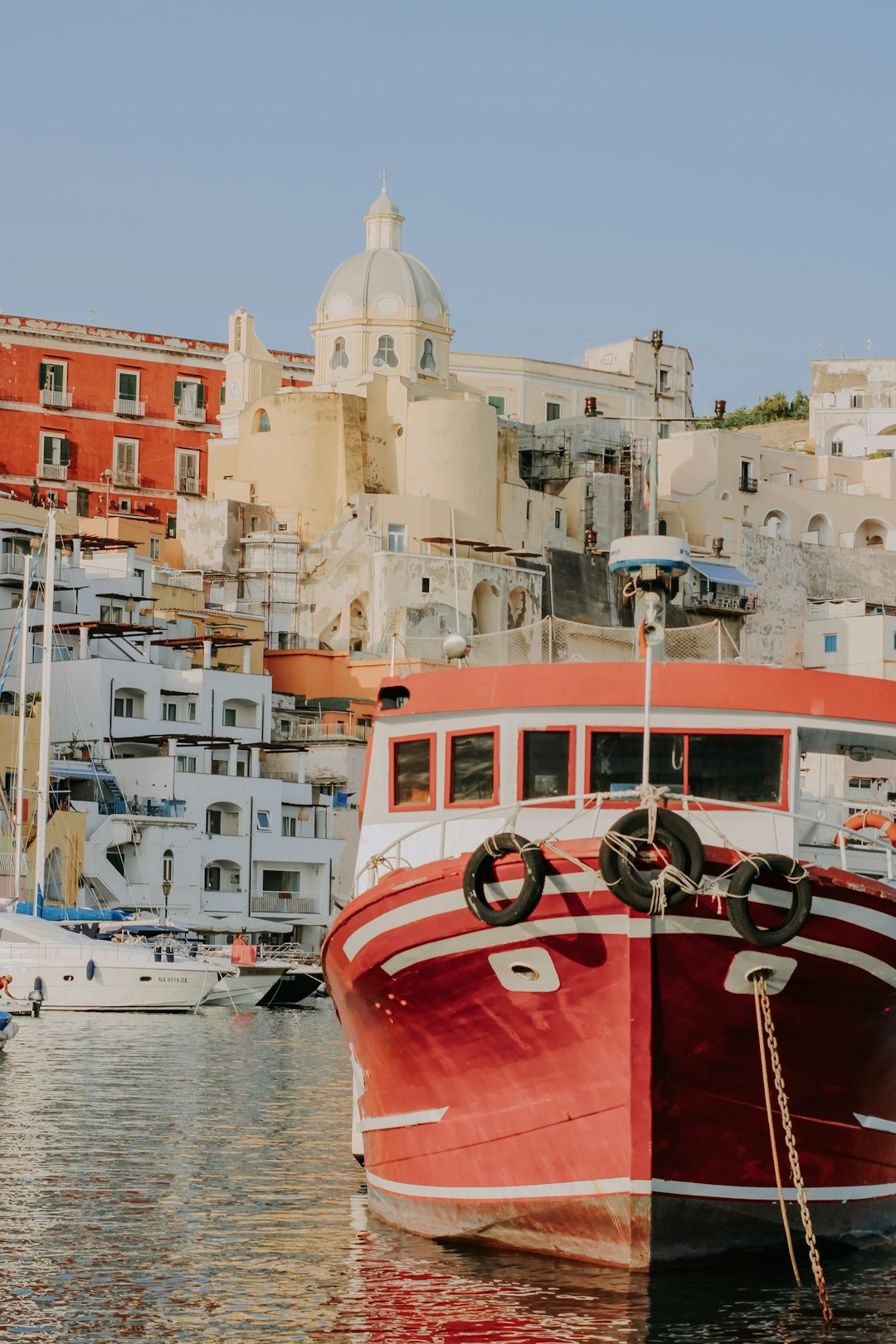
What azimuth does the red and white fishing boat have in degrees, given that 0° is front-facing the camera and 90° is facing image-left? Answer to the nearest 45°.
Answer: approximately 0°

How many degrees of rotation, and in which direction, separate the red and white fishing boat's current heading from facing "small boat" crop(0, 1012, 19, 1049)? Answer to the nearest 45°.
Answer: approximately 135° to its right
